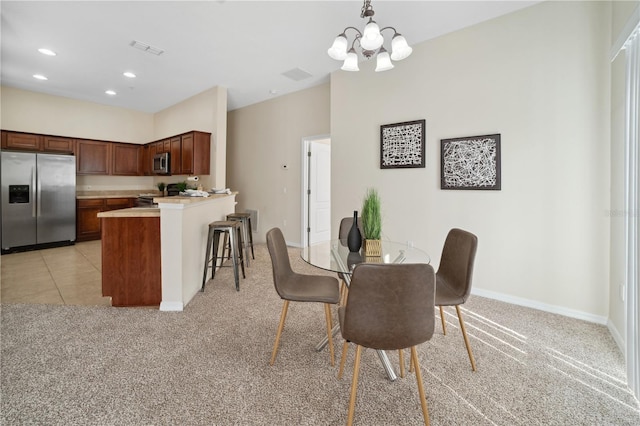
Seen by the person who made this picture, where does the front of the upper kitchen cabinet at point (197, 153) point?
facing the viewer and to the left of the viewer

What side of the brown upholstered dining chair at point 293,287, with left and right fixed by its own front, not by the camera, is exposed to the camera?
right

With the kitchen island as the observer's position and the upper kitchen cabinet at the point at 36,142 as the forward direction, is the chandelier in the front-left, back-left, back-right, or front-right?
back-right

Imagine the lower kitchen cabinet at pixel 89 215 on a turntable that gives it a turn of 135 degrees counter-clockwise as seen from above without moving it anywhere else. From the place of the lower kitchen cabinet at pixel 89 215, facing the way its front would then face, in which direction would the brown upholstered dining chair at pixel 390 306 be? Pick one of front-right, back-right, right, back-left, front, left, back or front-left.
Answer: back-right

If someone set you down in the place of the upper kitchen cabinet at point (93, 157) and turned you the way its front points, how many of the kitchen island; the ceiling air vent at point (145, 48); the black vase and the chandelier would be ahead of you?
4

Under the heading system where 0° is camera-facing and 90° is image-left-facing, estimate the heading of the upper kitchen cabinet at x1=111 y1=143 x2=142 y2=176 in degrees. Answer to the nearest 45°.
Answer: approximately 0°

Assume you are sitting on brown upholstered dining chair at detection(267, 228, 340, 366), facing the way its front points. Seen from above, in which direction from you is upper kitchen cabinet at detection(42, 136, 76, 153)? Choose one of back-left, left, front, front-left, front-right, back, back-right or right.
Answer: back-left

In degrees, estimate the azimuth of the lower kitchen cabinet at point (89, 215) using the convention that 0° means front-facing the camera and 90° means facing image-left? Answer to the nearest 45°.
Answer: approximately 0°

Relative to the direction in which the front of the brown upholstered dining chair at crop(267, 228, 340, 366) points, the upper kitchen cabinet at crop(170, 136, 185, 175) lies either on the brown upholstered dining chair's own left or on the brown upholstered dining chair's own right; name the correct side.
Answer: on the brown upholstered dining chair's own left

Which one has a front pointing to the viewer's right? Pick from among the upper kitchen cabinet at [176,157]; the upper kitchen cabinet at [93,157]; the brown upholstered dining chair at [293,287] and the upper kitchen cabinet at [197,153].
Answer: the brown upholstered dining chair
